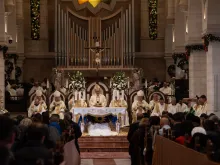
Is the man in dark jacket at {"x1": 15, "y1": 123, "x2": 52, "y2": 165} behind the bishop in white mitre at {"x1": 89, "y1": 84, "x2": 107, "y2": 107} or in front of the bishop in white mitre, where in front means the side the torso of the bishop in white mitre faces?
in front

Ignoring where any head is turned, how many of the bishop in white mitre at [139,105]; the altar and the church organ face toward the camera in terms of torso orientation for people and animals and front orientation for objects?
3

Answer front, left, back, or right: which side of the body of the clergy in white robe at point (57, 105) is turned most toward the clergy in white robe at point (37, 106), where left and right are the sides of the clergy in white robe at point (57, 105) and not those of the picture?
right

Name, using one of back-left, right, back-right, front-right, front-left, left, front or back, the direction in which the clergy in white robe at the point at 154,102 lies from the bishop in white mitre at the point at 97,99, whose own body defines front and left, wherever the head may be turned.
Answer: left

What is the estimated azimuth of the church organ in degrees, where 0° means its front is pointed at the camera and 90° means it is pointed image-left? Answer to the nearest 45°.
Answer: approximately 0°

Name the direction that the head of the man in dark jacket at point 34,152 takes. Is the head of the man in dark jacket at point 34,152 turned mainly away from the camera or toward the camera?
away from the camera
